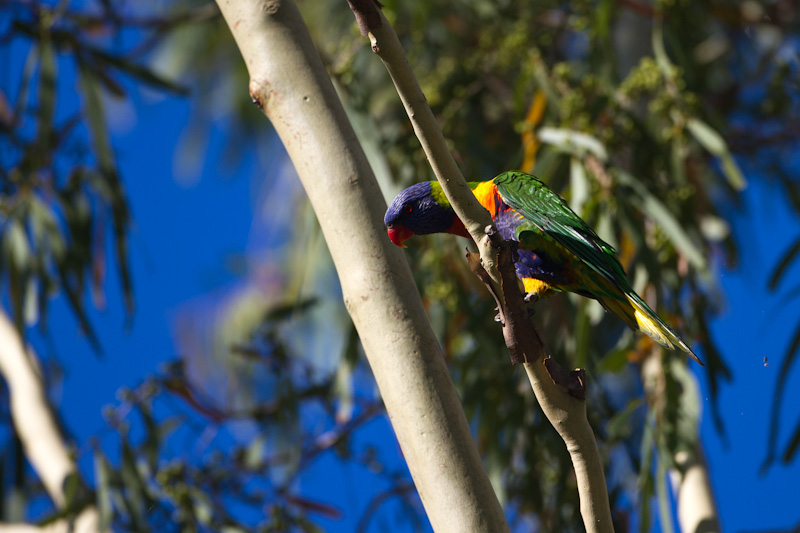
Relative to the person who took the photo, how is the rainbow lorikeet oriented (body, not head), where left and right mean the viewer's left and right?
facing to the left of the viewer
